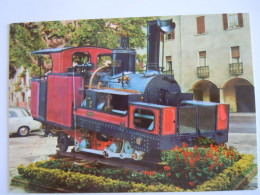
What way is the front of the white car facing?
to the viewer's left

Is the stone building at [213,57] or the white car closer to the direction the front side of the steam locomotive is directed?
the stone building

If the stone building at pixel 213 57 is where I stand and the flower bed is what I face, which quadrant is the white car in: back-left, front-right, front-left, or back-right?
front-right

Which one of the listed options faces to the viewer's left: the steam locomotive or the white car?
the white car

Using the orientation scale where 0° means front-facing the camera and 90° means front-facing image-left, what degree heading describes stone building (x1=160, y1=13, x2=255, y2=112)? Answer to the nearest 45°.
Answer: approximately 45°

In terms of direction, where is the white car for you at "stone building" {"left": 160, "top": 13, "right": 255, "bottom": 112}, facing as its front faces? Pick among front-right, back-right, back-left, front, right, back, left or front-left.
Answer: front-right

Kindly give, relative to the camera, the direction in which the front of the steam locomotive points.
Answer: facing the viewer and to the right of the viewer

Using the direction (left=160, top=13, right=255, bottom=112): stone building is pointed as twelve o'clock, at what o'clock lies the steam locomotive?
The steam locomotive is roughly at 1 o'clock from the stone building.

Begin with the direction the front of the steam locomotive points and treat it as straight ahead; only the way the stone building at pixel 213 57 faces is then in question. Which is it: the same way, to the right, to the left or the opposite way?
to the right
